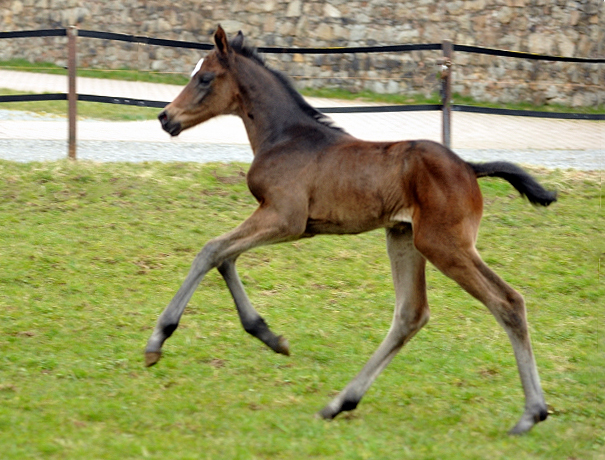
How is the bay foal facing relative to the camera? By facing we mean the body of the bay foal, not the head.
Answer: to the viewer's left
